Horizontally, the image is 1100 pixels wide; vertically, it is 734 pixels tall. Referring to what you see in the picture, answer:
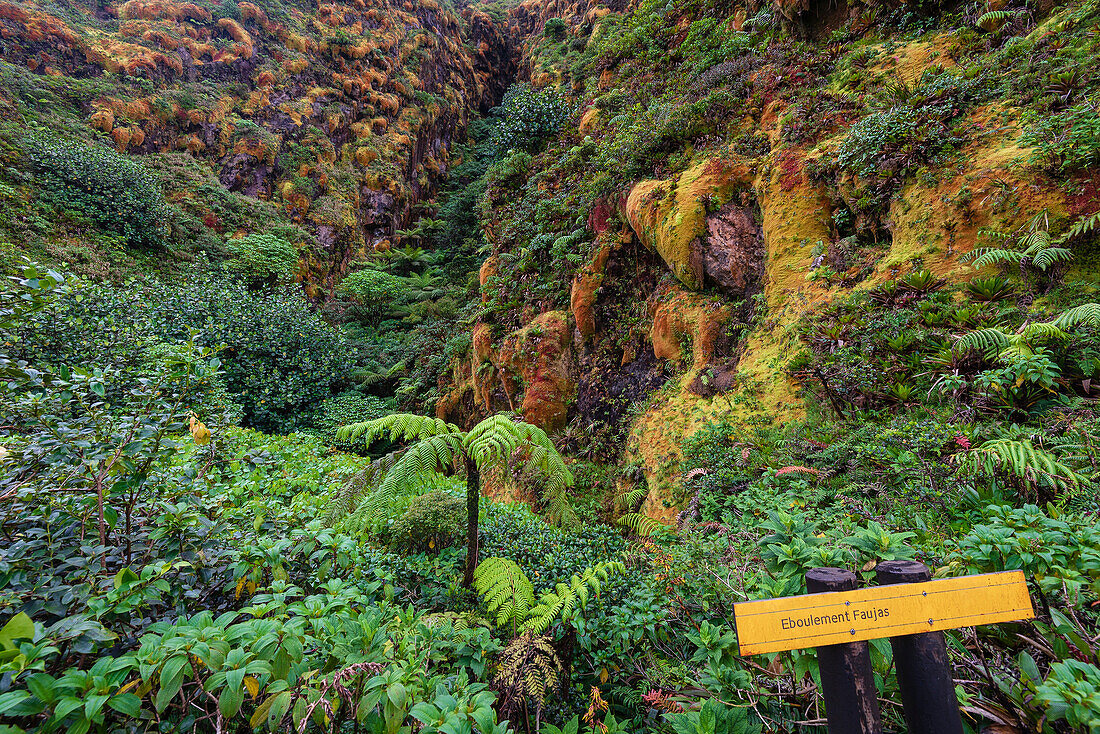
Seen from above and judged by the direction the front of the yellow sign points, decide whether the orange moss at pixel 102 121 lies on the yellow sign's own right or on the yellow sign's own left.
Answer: on the yellow sign's own right

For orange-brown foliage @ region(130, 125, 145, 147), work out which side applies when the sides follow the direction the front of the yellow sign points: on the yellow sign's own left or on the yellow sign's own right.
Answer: on the yellow sign's own right

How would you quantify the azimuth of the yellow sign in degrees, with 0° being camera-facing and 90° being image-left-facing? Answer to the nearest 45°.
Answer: approximately 0°
